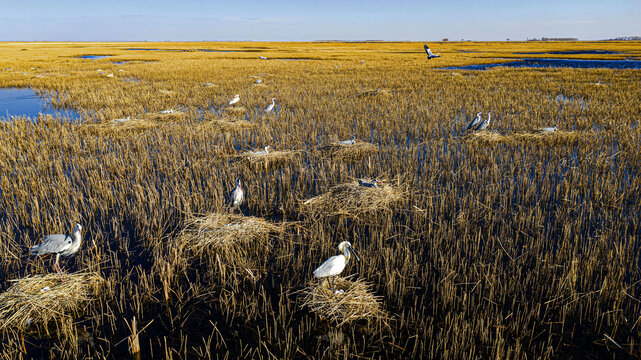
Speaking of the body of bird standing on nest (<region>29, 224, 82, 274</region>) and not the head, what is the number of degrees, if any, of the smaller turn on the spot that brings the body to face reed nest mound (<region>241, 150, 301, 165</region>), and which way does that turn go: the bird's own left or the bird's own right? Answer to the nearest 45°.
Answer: approximately 45° to the bird's own left

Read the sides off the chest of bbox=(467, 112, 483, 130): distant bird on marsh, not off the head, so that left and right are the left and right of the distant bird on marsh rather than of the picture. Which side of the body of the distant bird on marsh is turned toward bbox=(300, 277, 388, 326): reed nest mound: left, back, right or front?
right

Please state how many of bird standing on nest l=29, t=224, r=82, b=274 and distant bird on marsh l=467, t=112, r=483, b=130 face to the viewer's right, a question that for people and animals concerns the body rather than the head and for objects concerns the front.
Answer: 2

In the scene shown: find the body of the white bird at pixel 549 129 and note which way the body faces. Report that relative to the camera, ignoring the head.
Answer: to the viewer's right

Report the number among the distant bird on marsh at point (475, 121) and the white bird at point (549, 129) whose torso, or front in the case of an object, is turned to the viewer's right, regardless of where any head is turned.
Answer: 2

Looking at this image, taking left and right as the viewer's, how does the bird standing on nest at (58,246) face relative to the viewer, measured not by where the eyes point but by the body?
facing to the right of the viewer

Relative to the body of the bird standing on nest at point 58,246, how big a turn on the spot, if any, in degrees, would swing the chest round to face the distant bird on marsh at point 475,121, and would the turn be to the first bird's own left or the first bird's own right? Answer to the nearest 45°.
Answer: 0° — it already faces it
